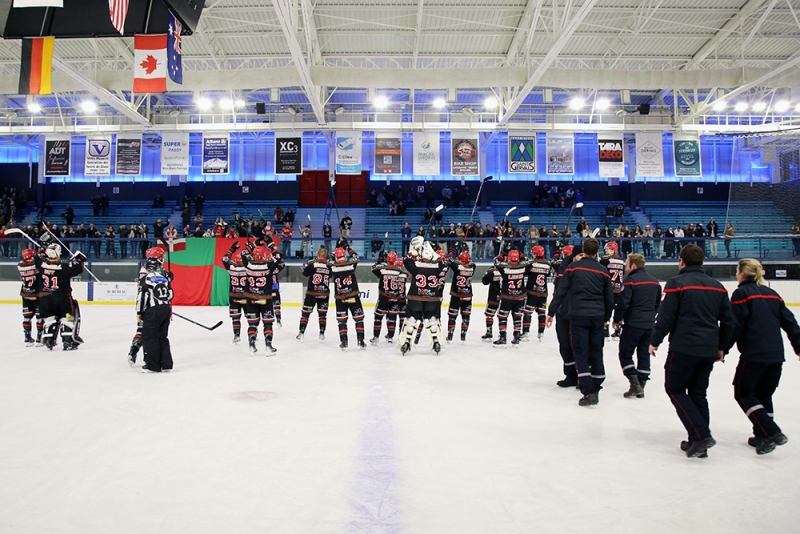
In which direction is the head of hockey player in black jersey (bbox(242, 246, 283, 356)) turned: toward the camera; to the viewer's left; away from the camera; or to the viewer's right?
away from the camera

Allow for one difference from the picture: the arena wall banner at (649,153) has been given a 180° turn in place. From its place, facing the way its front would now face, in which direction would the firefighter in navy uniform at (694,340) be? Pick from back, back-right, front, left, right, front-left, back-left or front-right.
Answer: back

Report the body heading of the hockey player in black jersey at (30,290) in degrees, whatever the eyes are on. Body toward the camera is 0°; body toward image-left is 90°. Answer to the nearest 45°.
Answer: approximately 180°

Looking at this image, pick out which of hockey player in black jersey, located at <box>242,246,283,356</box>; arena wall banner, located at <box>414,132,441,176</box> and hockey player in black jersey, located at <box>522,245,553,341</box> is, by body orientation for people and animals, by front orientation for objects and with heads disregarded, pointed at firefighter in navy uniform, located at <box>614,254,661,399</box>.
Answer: the arena wall banner

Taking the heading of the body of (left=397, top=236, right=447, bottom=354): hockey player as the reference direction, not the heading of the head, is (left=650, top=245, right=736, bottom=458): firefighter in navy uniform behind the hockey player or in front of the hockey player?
behind

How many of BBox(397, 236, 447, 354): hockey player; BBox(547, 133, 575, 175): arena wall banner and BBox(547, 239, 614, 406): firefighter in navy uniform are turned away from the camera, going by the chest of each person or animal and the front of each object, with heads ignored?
2

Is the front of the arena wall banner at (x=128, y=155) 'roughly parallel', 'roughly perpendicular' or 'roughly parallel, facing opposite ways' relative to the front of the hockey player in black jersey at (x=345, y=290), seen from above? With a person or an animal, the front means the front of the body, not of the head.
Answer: roughly parallel, facing opposite ways

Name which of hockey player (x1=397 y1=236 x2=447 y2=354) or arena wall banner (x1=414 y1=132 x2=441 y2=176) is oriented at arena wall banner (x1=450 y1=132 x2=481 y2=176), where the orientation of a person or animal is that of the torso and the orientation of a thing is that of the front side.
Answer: the hockey player

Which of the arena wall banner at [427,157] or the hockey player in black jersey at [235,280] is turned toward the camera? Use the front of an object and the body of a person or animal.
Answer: the arena wall banner

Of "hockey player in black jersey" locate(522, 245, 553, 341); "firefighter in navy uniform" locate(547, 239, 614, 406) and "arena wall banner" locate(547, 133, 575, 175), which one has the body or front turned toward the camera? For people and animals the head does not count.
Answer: the arena wall banner

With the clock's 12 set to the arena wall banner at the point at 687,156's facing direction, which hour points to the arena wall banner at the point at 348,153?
the arena wall banner at the point at 348,153 is roughly at 2 o'clock from the arena wall banner at the point at 687,156.

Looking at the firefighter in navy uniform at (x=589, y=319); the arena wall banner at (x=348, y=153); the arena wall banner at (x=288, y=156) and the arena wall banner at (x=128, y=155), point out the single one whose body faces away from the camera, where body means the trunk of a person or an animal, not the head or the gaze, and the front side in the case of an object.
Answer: the firefighter in navy uniform

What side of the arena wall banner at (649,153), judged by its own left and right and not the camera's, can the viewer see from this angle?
front

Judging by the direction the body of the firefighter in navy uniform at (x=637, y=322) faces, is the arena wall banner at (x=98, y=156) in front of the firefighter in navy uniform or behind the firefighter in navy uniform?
in front

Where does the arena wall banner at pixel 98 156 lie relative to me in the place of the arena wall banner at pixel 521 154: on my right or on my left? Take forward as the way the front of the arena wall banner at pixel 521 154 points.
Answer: on my right

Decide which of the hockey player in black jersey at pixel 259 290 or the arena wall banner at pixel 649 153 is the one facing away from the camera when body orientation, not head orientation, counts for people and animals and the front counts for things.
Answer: the hockey player in black jersey

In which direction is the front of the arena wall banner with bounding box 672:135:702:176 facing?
toward the camera

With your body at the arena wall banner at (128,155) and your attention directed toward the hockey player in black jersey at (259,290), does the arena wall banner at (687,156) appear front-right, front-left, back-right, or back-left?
front-left

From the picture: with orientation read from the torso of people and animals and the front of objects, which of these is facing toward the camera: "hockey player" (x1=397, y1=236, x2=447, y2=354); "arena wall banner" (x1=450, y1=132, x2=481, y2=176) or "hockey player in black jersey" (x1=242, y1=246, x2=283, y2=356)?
the arena wall banner

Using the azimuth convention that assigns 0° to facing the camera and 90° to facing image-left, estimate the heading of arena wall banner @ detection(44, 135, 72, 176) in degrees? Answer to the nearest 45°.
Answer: approximately 0°

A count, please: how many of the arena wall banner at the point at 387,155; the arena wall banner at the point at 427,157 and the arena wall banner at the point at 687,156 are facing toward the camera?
3

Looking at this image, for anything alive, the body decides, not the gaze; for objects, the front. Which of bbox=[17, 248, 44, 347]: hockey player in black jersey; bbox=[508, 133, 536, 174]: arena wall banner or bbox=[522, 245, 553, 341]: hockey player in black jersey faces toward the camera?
the arena wall banner

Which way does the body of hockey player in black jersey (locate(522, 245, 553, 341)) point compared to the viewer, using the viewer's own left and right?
facing away from the viewer
